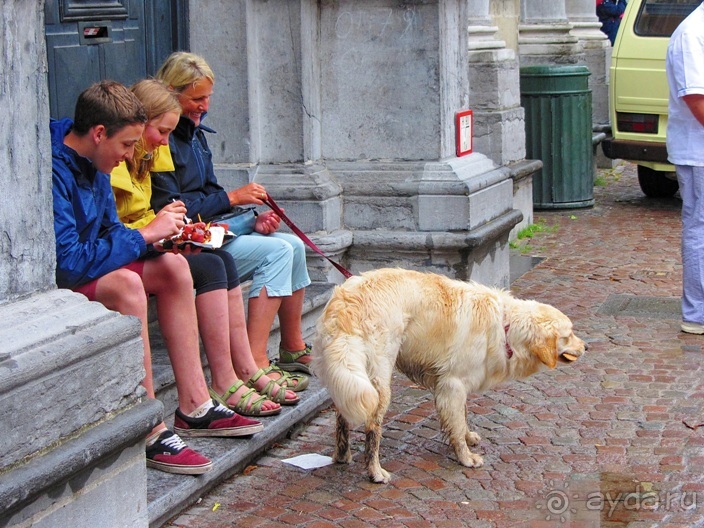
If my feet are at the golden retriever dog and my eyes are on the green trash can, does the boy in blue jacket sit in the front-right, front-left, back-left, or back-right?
back-left

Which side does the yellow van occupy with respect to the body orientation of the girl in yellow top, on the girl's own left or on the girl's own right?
on the girl's own left

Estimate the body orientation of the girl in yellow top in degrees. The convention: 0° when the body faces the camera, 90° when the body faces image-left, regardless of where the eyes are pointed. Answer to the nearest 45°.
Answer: approximately 315°

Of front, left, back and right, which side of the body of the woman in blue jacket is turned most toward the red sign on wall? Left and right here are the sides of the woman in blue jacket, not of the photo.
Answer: left

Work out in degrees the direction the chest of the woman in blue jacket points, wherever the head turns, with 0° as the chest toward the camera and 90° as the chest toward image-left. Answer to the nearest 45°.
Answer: approximately 315°

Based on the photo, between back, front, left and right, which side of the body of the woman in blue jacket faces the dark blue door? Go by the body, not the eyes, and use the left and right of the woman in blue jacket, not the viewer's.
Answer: back

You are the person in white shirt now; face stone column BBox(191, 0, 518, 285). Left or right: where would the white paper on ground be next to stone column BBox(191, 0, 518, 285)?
left
